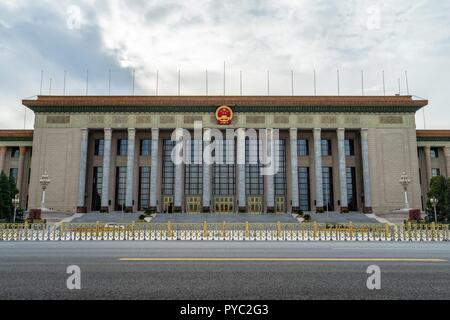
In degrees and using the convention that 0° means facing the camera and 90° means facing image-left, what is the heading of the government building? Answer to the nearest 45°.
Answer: approximately 0°

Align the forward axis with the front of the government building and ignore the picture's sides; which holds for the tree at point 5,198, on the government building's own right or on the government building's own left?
on the government building's own right

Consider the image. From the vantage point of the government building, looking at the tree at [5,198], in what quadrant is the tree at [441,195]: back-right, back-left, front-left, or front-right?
back-left

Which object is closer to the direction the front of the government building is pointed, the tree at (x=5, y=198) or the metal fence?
the metal fence

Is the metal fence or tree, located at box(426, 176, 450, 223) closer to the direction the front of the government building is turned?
the metal fence

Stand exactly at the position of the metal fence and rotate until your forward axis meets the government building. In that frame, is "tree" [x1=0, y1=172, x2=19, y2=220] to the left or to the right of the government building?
left

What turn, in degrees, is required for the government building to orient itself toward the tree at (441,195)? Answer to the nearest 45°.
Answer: approximately 90° to its left

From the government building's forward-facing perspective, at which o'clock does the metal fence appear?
The metal fence is roughly at 12 o'clock from the government building.
